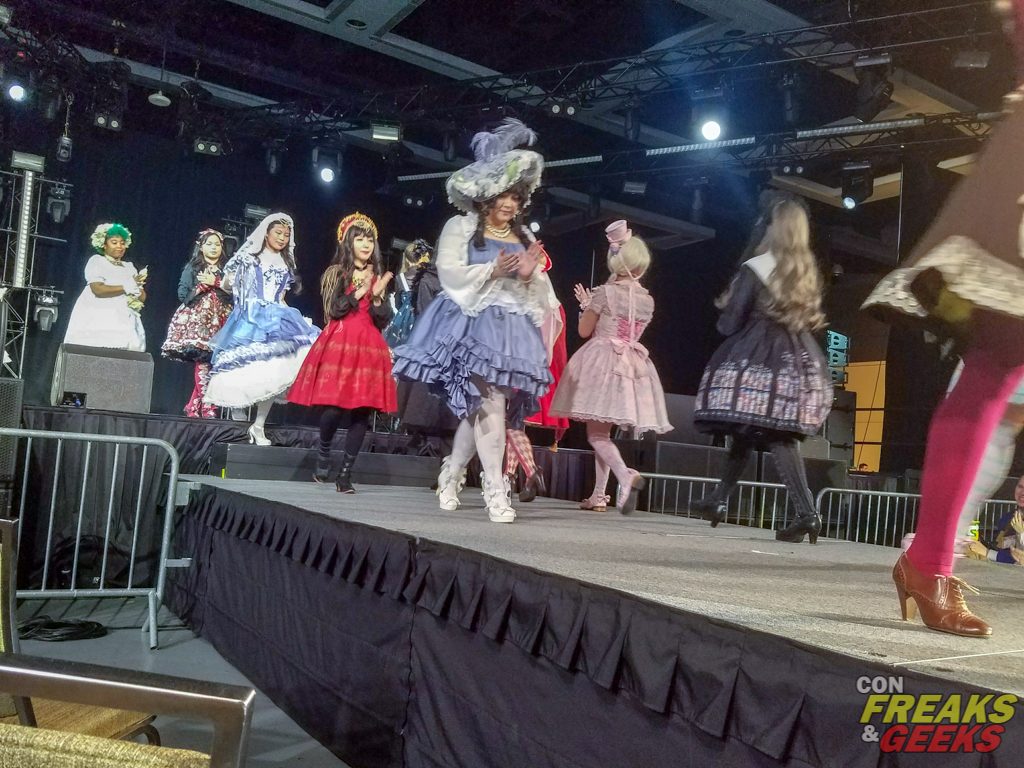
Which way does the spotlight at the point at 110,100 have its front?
toward the camera

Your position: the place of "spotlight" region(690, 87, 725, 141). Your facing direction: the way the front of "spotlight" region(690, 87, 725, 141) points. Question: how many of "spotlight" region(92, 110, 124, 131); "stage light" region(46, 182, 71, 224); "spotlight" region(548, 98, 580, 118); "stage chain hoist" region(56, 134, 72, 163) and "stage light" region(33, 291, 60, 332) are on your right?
5

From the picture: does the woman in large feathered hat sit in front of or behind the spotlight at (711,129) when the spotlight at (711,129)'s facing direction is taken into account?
in front

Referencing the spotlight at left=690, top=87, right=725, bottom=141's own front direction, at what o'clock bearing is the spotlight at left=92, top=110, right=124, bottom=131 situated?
the spotlight at left=92, top=110, right=124, bottom=131 is roughly at 3 o'clock from the spotlight at left=690, top=87, right=725, bottom=141.

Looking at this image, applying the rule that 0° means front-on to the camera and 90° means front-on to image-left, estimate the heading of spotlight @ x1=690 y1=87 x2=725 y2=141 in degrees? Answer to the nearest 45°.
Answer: approximately 0°

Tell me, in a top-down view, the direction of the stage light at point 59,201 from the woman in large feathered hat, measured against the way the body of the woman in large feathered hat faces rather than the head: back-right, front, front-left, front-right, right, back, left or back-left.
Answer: back

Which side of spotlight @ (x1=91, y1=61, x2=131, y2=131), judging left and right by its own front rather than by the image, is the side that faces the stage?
front

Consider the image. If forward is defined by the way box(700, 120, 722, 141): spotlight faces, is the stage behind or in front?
in front

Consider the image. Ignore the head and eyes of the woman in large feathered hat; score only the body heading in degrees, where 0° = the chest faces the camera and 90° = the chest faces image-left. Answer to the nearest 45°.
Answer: approximately 315°

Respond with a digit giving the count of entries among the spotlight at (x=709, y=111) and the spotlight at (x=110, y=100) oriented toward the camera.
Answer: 2
